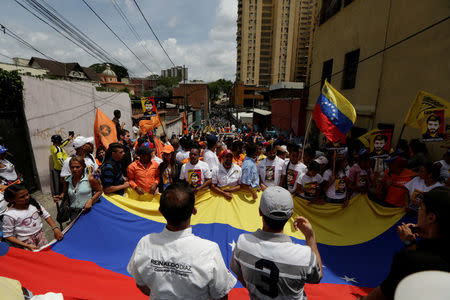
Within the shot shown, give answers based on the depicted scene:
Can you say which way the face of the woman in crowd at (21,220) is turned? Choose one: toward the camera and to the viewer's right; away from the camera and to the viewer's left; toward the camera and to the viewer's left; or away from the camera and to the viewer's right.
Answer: toward the camera and to the viewer's right

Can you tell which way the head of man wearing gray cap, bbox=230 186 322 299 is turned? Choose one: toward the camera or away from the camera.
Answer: away from the camera

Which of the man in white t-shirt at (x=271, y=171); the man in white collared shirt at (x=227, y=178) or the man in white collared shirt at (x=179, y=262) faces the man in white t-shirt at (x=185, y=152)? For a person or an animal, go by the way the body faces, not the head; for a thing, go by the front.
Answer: the man in white collared shirt at (x=179, y=262)

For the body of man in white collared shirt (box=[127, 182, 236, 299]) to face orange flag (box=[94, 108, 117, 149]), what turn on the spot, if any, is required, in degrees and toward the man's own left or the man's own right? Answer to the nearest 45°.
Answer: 0° — they already face it

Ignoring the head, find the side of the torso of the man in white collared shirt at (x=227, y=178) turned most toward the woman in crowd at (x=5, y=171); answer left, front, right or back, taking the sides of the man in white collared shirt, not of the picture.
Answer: right

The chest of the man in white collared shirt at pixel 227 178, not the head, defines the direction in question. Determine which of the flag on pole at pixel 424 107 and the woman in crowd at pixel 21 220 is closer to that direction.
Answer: the woman in crowd

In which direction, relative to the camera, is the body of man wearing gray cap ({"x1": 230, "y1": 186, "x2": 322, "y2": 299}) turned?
away from the camera

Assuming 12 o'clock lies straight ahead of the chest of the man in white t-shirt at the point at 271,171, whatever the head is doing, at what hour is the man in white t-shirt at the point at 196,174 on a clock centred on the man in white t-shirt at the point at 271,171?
the man in white t-shirt at the point at 196,174 is roughly at 2 o'clock from the man in white t-shirt at the point at 271,171.

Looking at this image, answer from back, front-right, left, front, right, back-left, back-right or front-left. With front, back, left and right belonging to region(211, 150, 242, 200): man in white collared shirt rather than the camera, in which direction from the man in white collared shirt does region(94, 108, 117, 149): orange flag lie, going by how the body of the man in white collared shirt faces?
back-right

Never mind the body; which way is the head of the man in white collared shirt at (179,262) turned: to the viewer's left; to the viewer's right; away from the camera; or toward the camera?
away from the camera
